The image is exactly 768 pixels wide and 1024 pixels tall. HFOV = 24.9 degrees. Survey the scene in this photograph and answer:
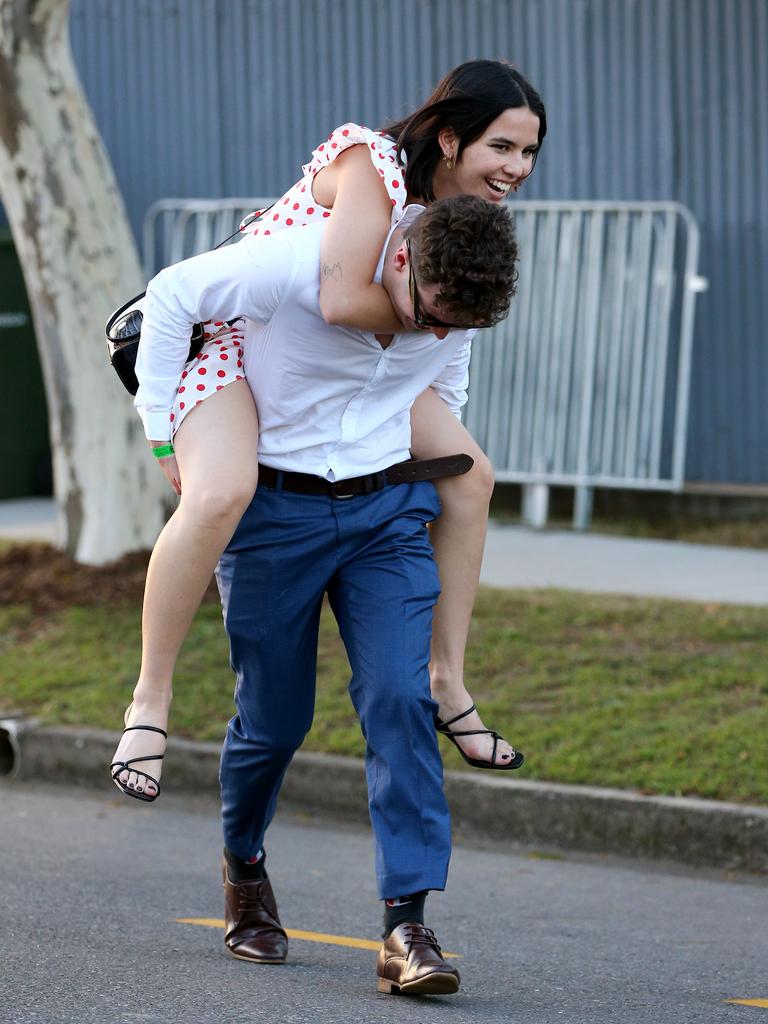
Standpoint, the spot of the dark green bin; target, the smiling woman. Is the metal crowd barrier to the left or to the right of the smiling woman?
left

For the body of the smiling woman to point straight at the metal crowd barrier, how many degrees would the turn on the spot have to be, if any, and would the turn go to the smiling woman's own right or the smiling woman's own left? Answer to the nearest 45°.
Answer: approximately 135° to the smiling woman's own left

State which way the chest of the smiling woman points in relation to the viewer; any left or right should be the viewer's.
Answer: facing the viewer and to the right of the viewer
